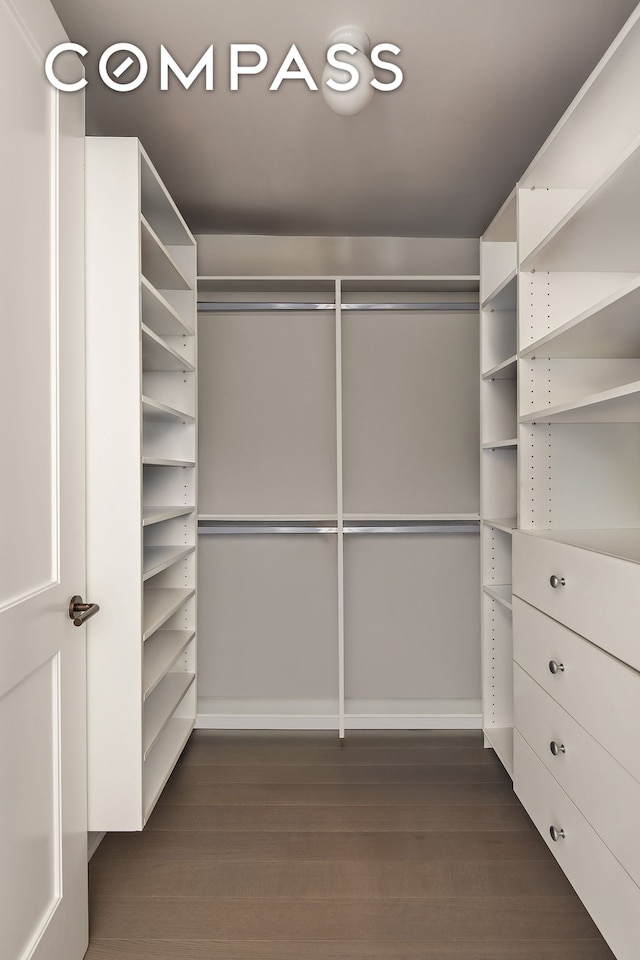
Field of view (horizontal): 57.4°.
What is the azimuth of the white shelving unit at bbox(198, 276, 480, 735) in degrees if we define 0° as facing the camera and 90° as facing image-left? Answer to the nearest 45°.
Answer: approximately 0°

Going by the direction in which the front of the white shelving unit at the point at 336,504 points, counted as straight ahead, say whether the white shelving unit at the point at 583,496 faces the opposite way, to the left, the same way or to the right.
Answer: to the right

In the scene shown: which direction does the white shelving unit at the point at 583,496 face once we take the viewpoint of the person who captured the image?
facing to the left of the viewer

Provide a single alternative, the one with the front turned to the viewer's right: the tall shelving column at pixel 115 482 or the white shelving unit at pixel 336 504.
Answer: the tall shelving column

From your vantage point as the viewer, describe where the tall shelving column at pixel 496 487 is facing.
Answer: facing to the left of the viewer

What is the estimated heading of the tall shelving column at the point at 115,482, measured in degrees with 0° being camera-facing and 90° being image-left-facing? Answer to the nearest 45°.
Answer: approximately 270°

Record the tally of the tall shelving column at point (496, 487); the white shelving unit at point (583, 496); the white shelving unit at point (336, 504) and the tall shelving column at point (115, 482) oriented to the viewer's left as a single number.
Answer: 2
